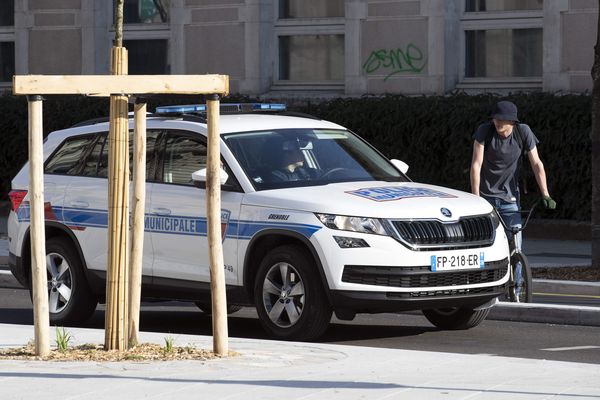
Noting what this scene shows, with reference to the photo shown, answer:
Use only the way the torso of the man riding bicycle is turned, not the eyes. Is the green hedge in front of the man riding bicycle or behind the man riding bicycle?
behind

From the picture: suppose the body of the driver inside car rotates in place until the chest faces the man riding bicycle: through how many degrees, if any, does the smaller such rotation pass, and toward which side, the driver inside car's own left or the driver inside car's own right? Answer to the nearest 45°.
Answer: approximately 90° to the driver inside car's own left

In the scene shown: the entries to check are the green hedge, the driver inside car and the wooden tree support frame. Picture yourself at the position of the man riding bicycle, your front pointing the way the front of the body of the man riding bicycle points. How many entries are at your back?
1

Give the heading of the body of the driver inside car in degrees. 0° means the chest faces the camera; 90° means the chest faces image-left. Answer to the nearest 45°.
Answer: approximately 315°

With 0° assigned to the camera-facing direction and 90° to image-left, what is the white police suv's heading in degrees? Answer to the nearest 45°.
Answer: approximately 315°

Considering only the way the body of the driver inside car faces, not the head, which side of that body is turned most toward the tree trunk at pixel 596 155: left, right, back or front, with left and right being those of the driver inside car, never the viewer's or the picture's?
left

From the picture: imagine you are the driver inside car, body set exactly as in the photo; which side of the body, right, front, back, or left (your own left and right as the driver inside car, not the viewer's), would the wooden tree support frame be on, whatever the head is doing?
right

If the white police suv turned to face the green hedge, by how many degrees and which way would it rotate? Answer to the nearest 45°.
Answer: approximately 135° to its left

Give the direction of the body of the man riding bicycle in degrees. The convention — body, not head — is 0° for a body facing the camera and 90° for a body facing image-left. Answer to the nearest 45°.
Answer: approximately 0°
